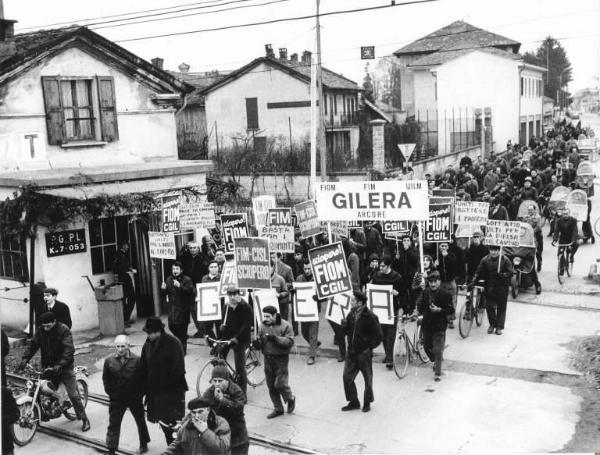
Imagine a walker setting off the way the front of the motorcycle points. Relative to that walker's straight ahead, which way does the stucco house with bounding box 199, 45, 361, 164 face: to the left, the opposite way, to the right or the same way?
to the left

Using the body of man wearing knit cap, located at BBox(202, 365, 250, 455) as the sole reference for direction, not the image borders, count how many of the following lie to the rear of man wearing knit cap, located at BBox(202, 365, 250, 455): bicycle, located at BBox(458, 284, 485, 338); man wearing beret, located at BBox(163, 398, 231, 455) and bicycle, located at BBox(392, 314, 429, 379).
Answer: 2

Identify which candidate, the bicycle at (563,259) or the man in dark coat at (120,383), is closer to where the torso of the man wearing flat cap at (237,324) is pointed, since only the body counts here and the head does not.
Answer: the man in dark coat

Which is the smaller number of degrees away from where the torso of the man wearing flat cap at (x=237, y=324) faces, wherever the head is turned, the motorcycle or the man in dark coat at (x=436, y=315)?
the motorcycle

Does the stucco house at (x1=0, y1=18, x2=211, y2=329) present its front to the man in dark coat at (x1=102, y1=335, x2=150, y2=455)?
yes

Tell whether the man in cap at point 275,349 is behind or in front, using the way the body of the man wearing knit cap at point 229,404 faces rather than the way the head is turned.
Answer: behind
